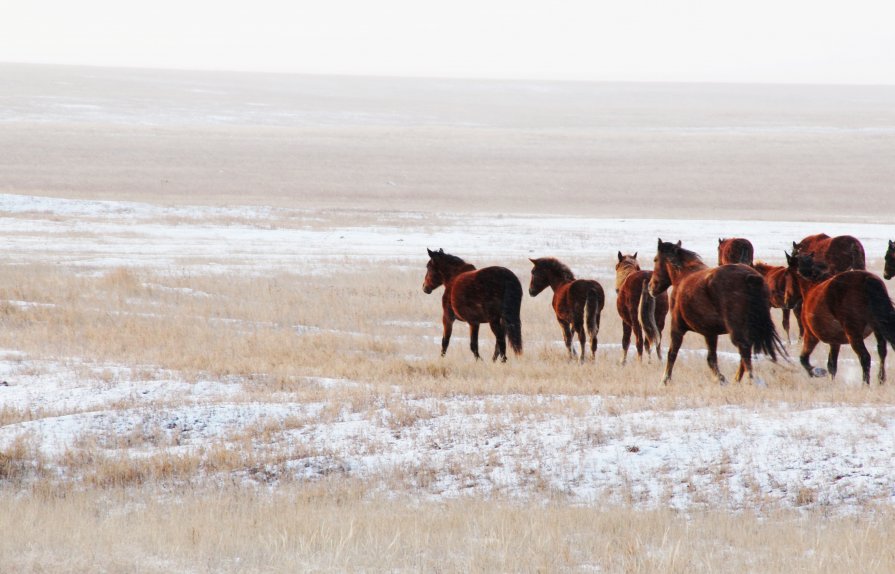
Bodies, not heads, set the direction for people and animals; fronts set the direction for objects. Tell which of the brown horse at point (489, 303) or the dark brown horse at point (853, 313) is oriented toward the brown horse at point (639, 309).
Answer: the dark brown horse

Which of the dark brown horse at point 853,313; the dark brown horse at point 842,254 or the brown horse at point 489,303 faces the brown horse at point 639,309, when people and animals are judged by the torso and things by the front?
the dark brown horse at point 853,313

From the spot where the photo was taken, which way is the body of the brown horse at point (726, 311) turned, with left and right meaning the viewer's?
facing away from the viewer and to the left of the viewer

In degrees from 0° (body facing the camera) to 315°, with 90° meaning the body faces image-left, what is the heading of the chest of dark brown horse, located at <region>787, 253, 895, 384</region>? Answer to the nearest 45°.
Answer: approximately 135°

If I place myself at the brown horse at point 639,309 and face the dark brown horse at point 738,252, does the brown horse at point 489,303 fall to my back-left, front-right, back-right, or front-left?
back-left

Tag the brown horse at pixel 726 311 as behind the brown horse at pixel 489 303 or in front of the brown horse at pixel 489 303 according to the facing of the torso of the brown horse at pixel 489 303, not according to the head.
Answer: behind

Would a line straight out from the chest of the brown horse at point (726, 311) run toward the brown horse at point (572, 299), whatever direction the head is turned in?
yes

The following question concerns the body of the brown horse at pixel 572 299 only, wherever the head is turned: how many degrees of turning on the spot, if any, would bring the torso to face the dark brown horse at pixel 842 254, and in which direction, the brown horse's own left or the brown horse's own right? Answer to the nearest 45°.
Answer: approximately 90° to the brown horse's own right

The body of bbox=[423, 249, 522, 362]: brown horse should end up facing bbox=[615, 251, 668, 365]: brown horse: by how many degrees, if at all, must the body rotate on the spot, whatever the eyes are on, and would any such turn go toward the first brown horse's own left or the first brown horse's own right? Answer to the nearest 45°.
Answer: approximately 90° to the first brown horse's own right

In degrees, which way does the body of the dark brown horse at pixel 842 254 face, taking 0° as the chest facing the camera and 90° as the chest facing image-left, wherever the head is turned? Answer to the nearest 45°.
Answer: approximately 135°

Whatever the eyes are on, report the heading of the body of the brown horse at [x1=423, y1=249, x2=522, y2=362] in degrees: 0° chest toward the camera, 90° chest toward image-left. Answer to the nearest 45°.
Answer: approximately 135°

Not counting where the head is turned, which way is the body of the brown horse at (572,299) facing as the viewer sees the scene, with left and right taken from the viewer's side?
facing away from the viewer and to the left of the viewer

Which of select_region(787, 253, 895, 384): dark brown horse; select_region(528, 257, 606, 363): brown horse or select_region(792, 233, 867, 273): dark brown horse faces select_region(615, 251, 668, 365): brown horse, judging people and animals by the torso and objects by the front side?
select_region(787, 253, 895, 384): dark brown horse
